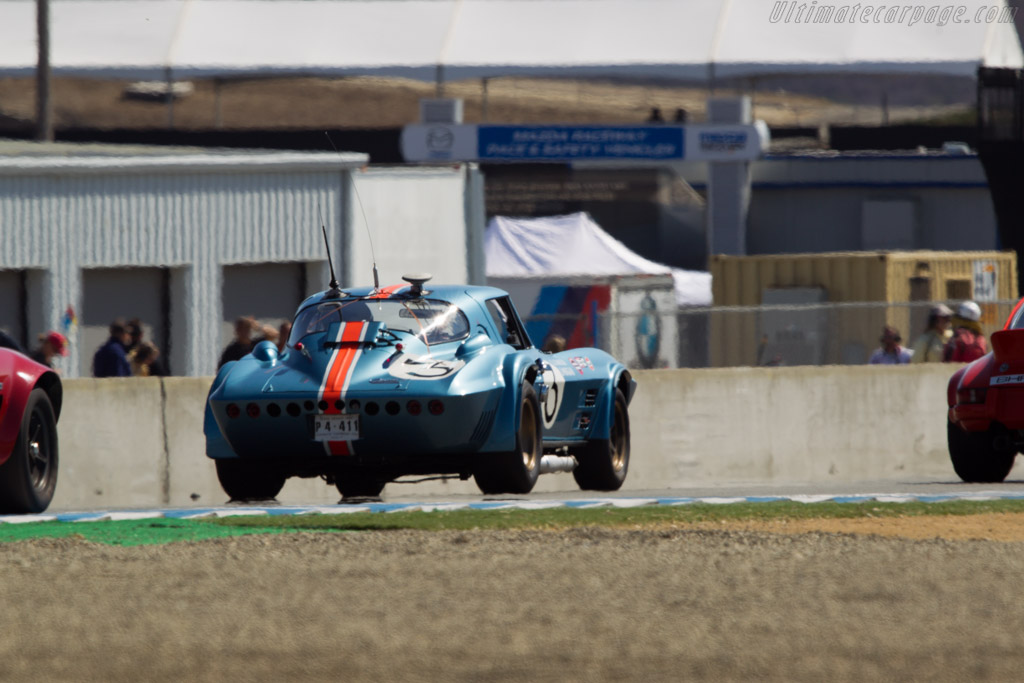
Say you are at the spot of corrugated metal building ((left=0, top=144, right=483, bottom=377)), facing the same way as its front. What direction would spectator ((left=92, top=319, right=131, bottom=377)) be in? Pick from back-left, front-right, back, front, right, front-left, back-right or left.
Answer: front

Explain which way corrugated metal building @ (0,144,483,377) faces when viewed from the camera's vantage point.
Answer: facing the viewer

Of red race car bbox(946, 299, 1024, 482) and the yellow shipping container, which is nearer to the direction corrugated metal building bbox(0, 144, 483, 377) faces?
the red race car

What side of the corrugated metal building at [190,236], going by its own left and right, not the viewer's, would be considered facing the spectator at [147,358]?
front

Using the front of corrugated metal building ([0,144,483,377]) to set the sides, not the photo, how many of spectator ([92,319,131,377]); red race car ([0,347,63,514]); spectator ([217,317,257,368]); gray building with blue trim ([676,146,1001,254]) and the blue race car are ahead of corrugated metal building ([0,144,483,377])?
4

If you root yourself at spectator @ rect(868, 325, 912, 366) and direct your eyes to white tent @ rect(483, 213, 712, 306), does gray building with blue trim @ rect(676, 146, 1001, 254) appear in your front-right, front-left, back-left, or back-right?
front-right

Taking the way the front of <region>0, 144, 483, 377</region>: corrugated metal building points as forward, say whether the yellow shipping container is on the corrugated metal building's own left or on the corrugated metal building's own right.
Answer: on the corrugated metal building's own left

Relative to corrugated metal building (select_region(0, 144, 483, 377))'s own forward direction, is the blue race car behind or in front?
in front

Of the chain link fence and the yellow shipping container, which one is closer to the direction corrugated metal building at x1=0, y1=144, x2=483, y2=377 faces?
the chain link fence

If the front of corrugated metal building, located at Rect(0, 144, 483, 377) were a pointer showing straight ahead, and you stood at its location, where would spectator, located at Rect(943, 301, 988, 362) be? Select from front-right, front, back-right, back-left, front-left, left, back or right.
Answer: front-left

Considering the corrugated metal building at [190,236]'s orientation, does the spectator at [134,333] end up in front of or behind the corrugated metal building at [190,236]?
in front

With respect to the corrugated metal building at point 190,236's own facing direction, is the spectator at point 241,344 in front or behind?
in front

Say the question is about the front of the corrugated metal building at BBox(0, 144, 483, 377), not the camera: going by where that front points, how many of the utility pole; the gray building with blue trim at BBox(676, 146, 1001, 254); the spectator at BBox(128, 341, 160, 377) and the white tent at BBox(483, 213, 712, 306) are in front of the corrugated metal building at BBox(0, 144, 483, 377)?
1

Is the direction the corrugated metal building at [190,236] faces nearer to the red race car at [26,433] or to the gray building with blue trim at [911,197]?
the red race car

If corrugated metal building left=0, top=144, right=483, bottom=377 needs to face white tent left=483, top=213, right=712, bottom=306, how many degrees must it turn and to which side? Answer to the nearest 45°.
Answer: approximately 135° to its left

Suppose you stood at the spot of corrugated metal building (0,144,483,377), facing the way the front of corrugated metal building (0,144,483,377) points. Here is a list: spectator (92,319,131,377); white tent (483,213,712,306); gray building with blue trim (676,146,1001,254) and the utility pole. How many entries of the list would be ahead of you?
1
